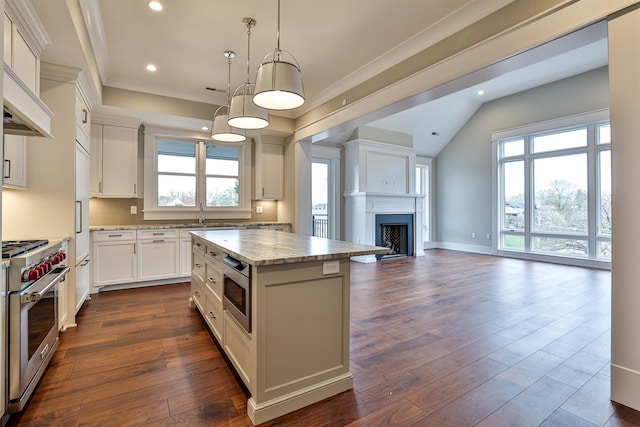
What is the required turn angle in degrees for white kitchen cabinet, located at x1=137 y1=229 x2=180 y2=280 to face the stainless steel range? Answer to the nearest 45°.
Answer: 0° — it already faces it

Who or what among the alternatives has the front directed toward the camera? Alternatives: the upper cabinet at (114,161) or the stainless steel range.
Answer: the upper cabinet

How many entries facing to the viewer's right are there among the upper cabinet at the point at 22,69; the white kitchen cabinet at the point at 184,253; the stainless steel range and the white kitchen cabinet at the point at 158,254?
2

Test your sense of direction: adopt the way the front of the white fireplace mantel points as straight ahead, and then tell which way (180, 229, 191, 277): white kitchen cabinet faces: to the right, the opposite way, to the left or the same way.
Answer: the same way

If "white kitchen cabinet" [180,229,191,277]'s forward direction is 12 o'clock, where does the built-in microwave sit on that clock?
The built-in microwave is roughly at 12 o'clock from the white kitchen cabinet.

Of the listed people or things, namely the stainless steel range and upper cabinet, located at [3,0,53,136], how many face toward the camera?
0

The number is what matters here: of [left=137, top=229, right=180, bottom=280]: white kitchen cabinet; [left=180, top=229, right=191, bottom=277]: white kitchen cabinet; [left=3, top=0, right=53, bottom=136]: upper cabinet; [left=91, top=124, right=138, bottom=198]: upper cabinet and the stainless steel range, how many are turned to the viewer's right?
2

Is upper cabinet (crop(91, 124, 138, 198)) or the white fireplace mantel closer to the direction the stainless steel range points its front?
the white fireplace mantel

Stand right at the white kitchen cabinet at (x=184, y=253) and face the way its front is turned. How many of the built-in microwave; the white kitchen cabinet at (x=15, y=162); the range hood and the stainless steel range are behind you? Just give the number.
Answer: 0

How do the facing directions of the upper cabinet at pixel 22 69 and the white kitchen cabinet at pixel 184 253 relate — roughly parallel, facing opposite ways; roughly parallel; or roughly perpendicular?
roughly perpendicular

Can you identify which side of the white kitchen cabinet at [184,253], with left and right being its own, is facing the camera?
front

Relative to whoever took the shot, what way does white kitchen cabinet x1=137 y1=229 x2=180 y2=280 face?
facing the viewer

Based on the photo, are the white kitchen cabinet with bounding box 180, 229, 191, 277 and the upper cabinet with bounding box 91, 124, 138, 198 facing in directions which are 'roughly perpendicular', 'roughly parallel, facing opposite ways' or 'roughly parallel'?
roughly parallel

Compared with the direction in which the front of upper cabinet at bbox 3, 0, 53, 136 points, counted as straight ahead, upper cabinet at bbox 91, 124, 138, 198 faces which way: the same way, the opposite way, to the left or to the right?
to the right

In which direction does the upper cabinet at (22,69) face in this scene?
to the viewer's right

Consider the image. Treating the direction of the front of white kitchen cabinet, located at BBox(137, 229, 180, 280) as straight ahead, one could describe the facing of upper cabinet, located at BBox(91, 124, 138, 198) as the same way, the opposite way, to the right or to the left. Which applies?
the same way

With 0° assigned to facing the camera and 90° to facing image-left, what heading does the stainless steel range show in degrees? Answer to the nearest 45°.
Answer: approximately 270°

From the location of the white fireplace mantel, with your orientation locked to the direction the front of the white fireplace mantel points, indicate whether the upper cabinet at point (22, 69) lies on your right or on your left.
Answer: on your right
